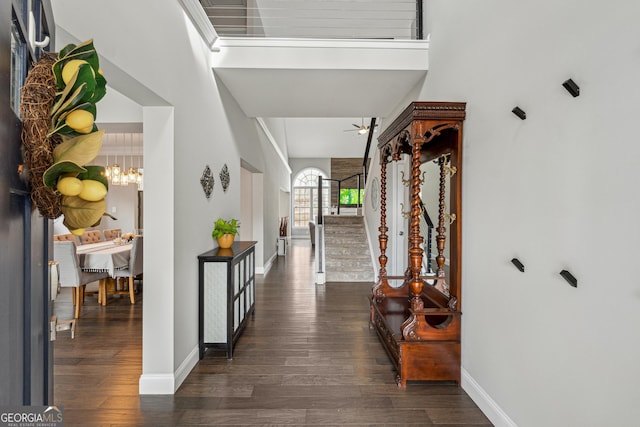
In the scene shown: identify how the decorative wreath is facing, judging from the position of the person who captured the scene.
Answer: facing to the right of the viewer

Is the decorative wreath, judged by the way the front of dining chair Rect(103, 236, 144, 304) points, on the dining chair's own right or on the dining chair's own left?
on the dining chair's own left

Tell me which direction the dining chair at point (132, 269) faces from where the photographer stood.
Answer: facing to the left of the viewer

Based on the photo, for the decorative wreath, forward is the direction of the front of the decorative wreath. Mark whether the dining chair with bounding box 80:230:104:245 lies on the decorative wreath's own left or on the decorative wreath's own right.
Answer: on the decorative wreath's own left

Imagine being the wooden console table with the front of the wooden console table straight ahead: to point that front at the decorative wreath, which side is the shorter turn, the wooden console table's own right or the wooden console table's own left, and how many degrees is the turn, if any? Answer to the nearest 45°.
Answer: approximately 90° to the wooden console table's own right

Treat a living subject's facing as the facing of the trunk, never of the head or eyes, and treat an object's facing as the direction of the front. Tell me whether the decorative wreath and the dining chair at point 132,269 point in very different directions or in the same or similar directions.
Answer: very different directions

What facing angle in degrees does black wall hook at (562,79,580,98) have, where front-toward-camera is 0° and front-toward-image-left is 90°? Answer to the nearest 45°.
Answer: approximately 45°

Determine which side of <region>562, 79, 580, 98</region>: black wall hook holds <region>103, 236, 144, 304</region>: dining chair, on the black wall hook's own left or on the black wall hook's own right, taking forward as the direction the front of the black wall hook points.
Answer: on the black wall hook's own right

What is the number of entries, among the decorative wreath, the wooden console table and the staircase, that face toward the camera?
1
